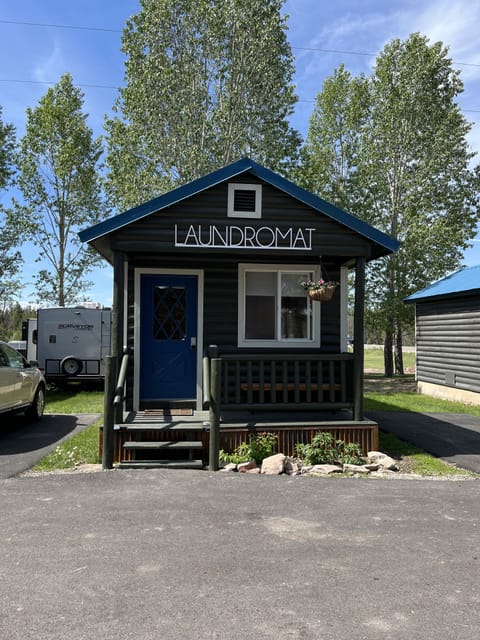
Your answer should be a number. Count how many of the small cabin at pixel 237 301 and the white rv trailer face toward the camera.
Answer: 1

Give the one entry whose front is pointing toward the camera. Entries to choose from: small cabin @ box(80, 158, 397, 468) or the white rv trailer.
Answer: the small cabin

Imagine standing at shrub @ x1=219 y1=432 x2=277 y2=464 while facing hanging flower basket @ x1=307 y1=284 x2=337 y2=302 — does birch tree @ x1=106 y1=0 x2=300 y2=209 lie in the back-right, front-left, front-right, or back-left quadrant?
front-left

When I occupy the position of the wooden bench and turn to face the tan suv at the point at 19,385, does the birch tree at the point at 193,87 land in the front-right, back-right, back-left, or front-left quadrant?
front-right

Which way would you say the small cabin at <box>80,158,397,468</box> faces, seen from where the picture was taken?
facing the viewer

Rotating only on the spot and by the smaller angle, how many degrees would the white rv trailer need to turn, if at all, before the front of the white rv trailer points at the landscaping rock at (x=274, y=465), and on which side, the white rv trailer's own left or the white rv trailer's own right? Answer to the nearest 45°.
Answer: approximately 180°

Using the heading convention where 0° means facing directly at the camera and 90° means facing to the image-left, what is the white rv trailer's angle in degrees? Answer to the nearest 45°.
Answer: approximately 180°
